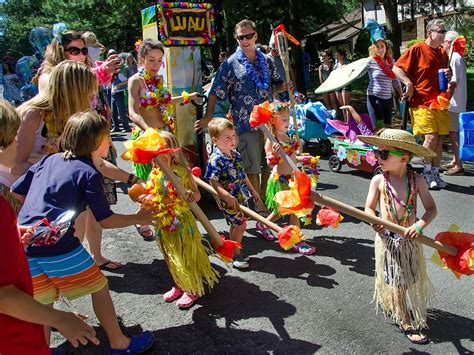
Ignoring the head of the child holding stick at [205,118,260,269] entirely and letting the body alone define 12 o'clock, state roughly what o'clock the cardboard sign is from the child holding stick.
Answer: The cardboard sign is roughly at 7 o'clock from the child holding stick.

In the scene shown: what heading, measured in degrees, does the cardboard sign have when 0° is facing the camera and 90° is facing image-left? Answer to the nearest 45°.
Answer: approximately 0°

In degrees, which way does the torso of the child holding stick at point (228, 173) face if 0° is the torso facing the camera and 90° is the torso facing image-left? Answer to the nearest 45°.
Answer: approximately 315°

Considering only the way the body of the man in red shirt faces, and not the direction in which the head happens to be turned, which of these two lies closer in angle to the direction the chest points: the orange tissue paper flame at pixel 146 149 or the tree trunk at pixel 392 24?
the orange tissue paper flame
